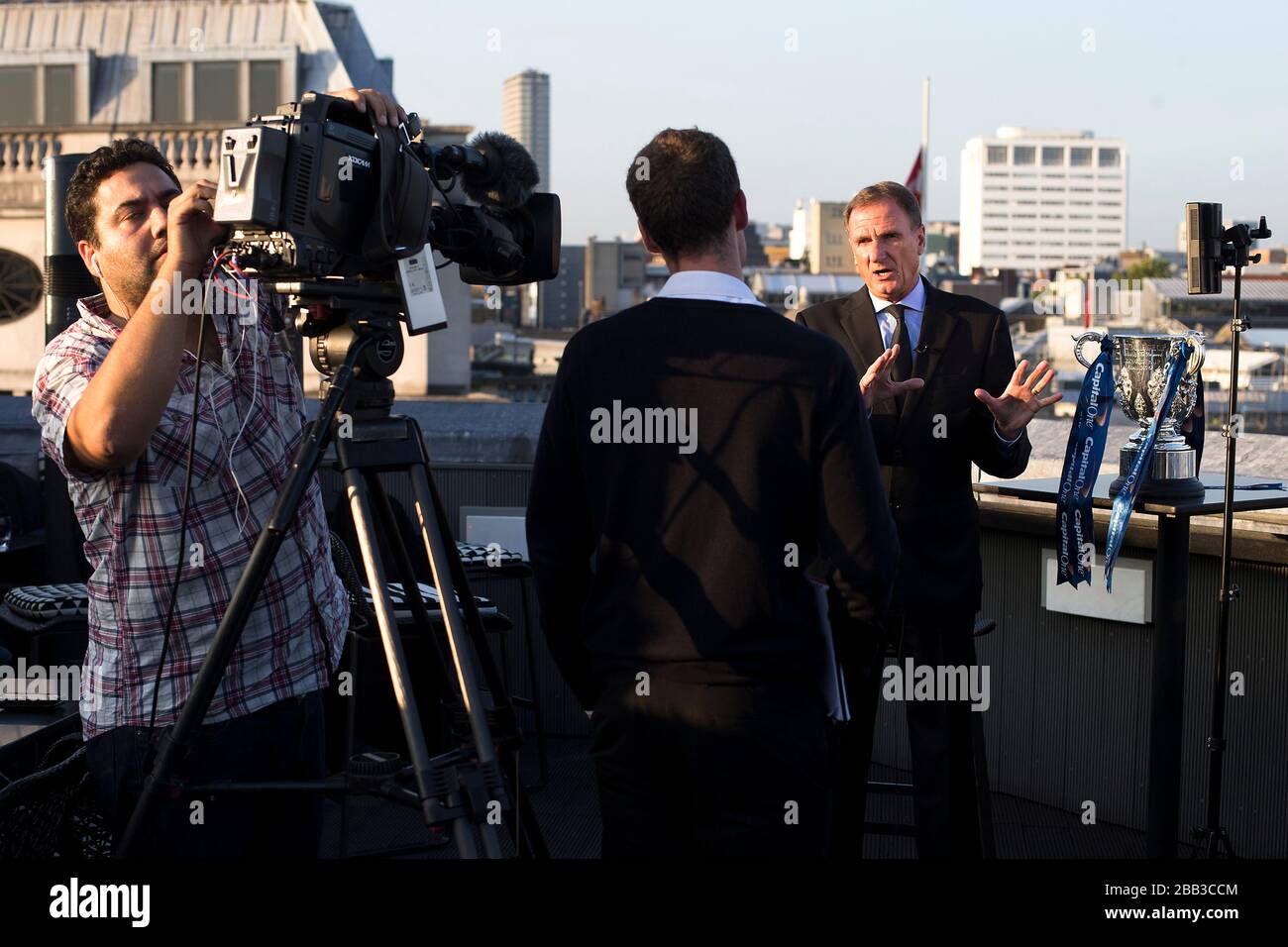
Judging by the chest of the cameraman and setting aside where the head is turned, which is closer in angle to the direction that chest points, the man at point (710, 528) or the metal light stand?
the man

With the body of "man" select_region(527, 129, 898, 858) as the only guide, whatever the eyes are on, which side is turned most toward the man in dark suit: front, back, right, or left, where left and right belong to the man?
front

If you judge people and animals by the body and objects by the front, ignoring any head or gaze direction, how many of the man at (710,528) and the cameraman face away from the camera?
1

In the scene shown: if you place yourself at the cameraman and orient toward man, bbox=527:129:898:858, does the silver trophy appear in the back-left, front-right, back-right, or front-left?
front-left

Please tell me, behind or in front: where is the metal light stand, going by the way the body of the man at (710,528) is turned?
in front

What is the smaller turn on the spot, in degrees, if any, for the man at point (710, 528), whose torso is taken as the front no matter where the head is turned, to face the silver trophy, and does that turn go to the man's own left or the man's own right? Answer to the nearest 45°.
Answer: approximately 45° to the man's own right

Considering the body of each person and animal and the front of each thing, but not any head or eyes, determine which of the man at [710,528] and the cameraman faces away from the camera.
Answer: the man

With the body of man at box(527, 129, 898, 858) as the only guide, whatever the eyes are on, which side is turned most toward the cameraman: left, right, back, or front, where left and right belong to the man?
left

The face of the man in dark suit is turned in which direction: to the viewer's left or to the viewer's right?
to the viewer's left

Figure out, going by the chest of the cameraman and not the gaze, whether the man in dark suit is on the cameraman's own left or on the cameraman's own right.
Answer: on the cameraman's own left

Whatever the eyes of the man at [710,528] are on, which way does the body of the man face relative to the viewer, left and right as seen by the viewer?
facing away from the viewer
